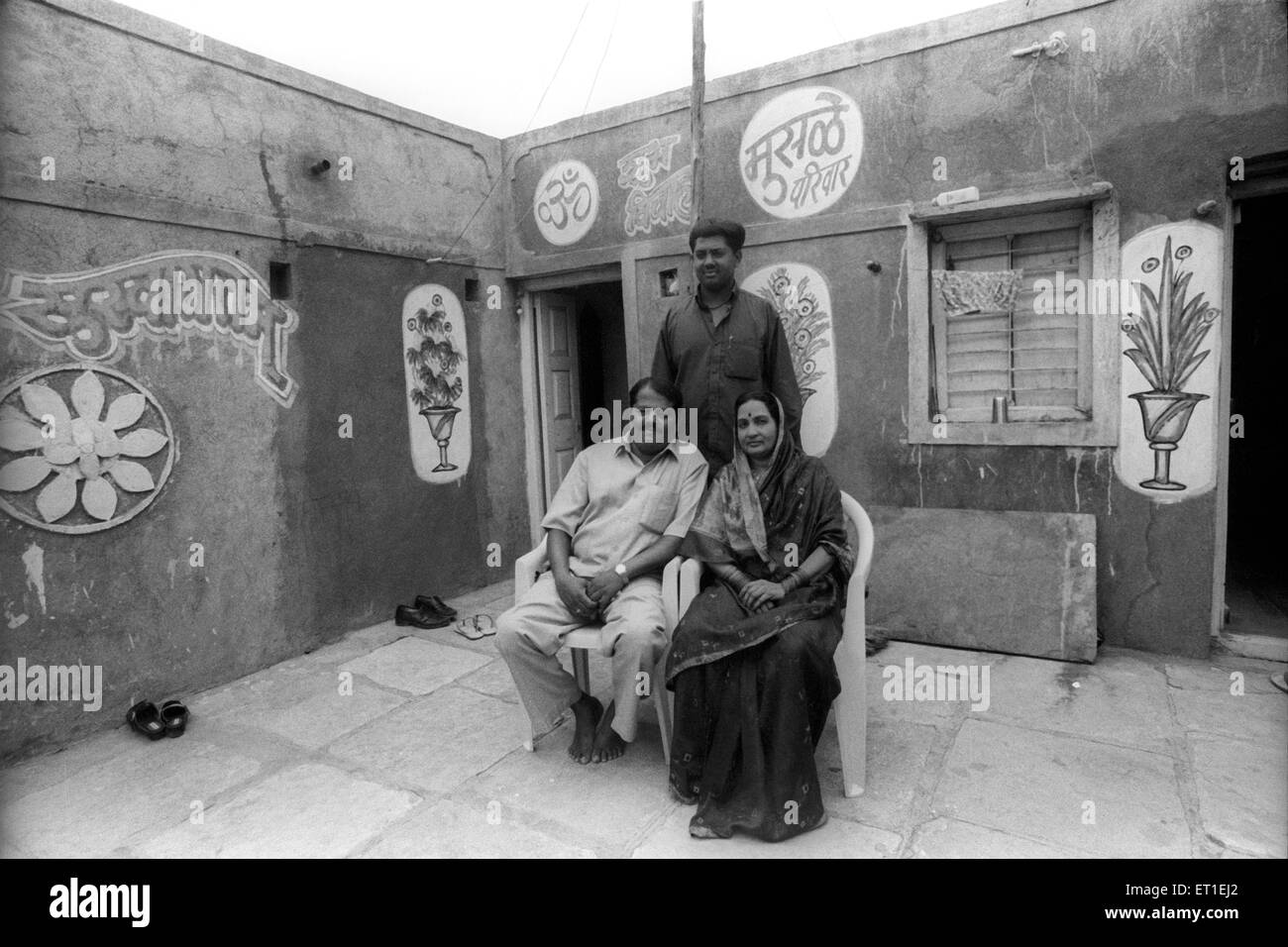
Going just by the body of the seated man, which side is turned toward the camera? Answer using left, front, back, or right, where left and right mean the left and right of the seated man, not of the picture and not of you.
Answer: front

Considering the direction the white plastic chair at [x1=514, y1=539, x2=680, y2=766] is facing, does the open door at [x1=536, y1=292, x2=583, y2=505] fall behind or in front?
behind

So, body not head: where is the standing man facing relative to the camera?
toward the camera

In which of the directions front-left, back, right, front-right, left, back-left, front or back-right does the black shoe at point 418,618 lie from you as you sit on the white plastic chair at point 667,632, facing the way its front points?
back-right

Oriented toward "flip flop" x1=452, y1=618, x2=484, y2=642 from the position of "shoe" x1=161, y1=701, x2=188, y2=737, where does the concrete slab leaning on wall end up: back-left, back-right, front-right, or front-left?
front-right

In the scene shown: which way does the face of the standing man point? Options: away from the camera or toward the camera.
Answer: toward the camera

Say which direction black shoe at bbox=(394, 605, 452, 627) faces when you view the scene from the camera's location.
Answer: facing to the right of the viewer

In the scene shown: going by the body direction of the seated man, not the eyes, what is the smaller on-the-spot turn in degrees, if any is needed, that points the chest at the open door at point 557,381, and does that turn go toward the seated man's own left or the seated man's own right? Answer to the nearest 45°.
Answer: approximately 180°

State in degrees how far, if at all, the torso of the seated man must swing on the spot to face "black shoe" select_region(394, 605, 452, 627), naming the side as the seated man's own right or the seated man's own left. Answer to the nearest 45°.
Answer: approximately 135° to the seated man's own right

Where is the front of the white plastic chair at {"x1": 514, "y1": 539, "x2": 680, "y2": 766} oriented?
toward the camera

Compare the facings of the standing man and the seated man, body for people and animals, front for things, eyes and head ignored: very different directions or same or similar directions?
same or similar directions

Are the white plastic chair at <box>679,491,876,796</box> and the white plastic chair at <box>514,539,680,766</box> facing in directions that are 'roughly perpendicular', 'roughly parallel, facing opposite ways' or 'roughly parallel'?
roughly parallel

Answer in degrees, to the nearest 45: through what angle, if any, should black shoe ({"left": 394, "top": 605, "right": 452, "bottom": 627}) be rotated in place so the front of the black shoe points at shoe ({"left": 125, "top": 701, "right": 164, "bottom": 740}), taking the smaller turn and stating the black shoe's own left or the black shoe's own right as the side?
approximately 135° to the black shoe's own right
